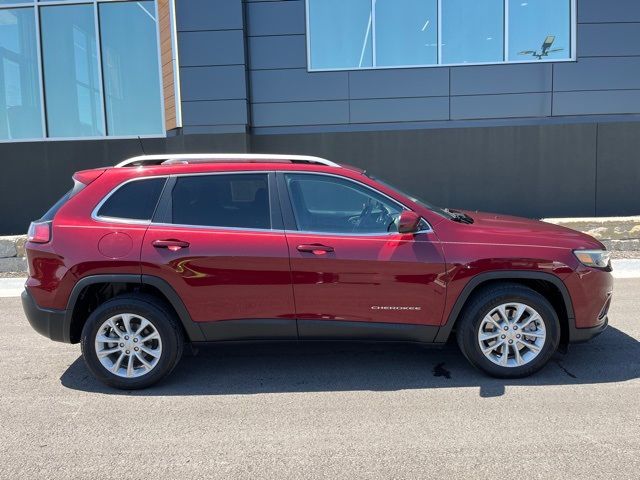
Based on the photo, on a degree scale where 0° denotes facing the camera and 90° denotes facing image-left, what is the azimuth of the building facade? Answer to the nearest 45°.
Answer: approximately 0°

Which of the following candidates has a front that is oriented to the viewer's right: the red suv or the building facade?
the red suv

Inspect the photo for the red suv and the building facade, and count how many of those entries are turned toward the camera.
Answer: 1

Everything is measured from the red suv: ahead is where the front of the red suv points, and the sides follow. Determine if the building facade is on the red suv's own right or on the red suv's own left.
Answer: on the red suv's own left

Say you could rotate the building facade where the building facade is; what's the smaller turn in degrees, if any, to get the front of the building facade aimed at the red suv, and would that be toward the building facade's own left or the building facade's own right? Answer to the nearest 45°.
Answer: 0° — it already faces it

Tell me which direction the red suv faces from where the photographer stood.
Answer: facing to the right of the viewer

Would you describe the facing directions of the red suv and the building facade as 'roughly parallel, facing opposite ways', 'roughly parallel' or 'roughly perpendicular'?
roughly perpendicular
